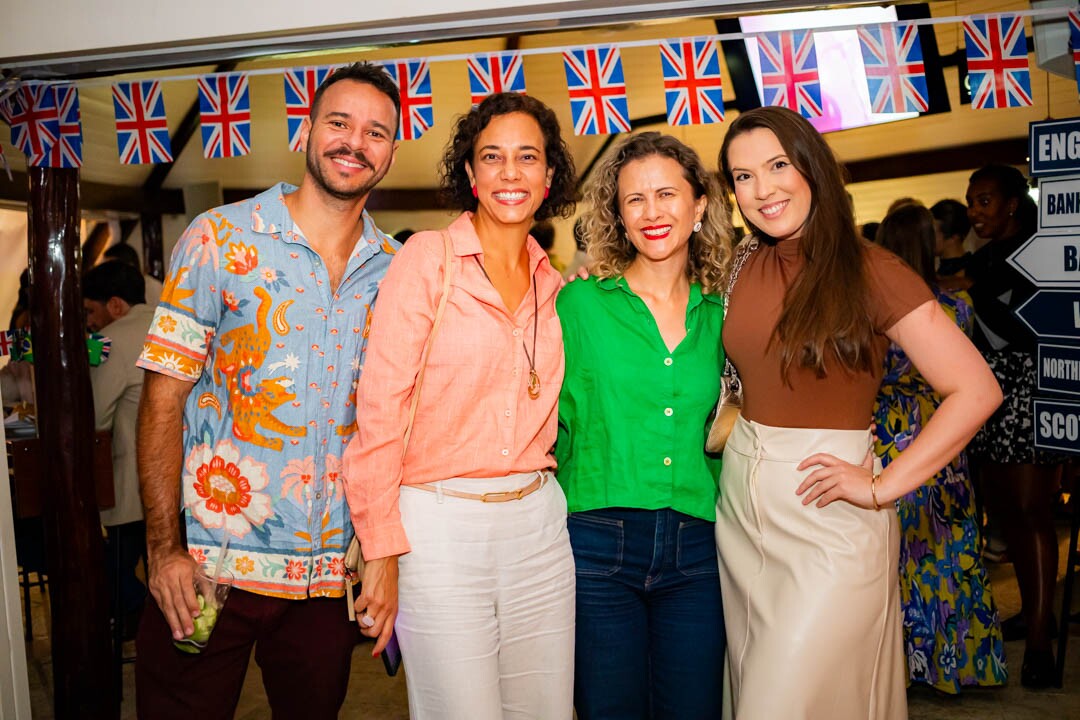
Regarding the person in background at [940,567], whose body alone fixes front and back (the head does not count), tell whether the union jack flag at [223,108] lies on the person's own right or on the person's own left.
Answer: on the person's own left

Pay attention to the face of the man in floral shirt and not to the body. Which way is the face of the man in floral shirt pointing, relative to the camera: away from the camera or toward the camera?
toward the camera

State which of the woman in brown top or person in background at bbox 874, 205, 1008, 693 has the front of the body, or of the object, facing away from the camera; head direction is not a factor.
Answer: the person in background

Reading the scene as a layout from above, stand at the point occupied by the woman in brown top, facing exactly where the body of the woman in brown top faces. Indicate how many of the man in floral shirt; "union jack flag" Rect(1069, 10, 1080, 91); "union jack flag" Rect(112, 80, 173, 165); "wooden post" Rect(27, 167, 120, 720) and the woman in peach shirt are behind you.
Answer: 1

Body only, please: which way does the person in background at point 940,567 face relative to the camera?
away from the camera

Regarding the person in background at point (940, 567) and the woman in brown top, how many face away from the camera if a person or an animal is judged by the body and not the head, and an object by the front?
1

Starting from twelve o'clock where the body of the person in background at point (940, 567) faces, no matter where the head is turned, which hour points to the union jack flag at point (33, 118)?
The union jack flag is roughly at 8 o'clock from the person in background.

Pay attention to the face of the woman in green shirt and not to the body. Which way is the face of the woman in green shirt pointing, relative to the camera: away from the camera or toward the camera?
toward the camera

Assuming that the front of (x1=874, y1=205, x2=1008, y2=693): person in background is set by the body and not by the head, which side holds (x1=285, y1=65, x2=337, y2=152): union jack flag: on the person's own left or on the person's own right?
on the person's own left

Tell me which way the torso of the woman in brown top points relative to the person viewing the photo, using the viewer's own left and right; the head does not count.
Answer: facing the viewer and to the left of the viewer

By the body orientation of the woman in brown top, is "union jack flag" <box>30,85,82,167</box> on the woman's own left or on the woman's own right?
on the woman's own right
